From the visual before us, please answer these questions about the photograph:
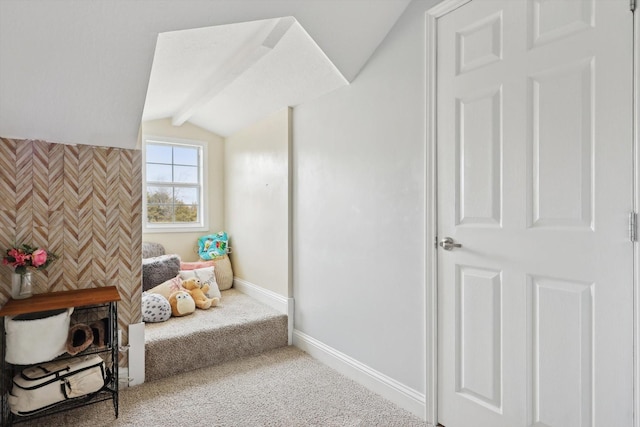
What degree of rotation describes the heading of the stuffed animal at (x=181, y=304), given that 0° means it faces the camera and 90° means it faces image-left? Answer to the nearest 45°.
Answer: approximately 315°

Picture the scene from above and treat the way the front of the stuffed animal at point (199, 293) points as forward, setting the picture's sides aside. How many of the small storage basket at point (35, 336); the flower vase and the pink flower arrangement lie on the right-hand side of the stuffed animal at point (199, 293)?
3

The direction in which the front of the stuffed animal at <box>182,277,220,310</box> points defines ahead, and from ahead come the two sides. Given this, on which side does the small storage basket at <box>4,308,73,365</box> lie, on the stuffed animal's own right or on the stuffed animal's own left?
on the stuffed animal's own right

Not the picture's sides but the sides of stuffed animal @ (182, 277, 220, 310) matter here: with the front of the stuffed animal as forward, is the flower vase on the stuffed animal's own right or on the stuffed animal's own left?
on the stuffed animal's own right

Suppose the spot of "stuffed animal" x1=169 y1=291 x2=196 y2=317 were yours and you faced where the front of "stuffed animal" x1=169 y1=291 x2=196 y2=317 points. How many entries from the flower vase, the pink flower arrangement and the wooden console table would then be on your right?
3

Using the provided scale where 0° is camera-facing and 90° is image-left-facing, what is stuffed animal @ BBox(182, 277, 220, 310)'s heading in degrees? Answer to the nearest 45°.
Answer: approximately 315°
